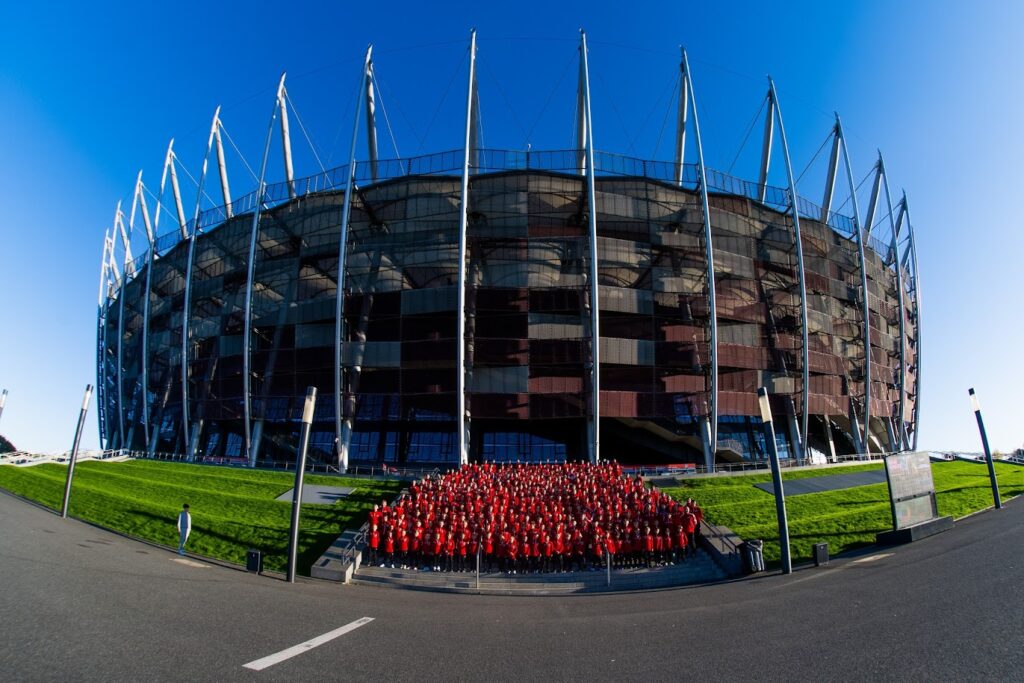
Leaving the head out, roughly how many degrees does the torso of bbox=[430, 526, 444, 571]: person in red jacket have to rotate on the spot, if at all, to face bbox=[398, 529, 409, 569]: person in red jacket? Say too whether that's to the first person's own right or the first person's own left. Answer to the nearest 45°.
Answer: approximately 90° to the first person's own right

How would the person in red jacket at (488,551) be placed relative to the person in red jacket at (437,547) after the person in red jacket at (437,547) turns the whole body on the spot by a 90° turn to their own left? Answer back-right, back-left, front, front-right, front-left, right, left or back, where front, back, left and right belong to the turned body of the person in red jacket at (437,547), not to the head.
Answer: front

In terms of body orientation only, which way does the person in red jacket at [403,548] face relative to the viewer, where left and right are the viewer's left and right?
facing the viewer

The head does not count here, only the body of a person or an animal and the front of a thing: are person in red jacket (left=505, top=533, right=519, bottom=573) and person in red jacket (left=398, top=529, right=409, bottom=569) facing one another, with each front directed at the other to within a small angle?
no

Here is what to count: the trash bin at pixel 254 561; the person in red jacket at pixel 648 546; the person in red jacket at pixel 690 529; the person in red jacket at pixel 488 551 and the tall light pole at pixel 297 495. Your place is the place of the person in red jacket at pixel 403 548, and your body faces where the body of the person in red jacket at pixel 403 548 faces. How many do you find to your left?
3

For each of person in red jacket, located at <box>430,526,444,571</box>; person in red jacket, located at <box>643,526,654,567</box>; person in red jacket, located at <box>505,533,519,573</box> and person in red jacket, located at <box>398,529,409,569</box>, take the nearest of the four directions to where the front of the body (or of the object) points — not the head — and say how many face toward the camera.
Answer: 4

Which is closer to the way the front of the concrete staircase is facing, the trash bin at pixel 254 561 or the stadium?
the trash bin

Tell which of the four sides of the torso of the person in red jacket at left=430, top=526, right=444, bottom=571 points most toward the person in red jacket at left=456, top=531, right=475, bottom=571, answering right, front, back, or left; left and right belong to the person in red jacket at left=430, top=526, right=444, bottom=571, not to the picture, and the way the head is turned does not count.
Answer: left

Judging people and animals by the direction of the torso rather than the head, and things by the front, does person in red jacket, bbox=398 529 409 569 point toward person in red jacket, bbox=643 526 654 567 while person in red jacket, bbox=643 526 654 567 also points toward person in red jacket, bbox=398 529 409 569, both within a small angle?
no

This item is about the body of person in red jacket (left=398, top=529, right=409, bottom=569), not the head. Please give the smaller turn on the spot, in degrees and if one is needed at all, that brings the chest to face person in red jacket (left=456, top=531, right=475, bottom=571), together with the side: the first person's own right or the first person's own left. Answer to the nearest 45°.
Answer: approximately 90° to the first person's own left

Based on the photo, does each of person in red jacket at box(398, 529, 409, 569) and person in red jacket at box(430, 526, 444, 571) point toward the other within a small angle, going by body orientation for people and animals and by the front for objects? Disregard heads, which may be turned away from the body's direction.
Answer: no

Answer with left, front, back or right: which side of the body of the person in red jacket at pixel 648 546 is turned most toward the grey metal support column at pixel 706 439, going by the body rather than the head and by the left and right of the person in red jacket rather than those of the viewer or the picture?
back

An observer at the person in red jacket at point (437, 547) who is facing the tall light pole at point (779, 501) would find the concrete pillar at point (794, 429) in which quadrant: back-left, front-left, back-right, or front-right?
front-left

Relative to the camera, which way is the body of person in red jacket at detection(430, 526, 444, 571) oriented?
toward the camera

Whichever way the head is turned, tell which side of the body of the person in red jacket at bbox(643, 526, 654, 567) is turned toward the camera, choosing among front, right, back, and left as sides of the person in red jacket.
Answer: front

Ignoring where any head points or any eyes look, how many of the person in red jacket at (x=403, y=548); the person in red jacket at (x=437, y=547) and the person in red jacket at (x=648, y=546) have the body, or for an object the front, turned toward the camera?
3

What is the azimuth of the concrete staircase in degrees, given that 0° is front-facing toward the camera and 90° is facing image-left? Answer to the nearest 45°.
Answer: approximately 0°

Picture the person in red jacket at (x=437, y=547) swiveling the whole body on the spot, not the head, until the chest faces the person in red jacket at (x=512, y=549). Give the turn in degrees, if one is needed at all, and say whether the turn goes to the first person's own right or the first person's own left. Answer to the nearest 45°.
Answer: approximately 90° to the first person's own left
